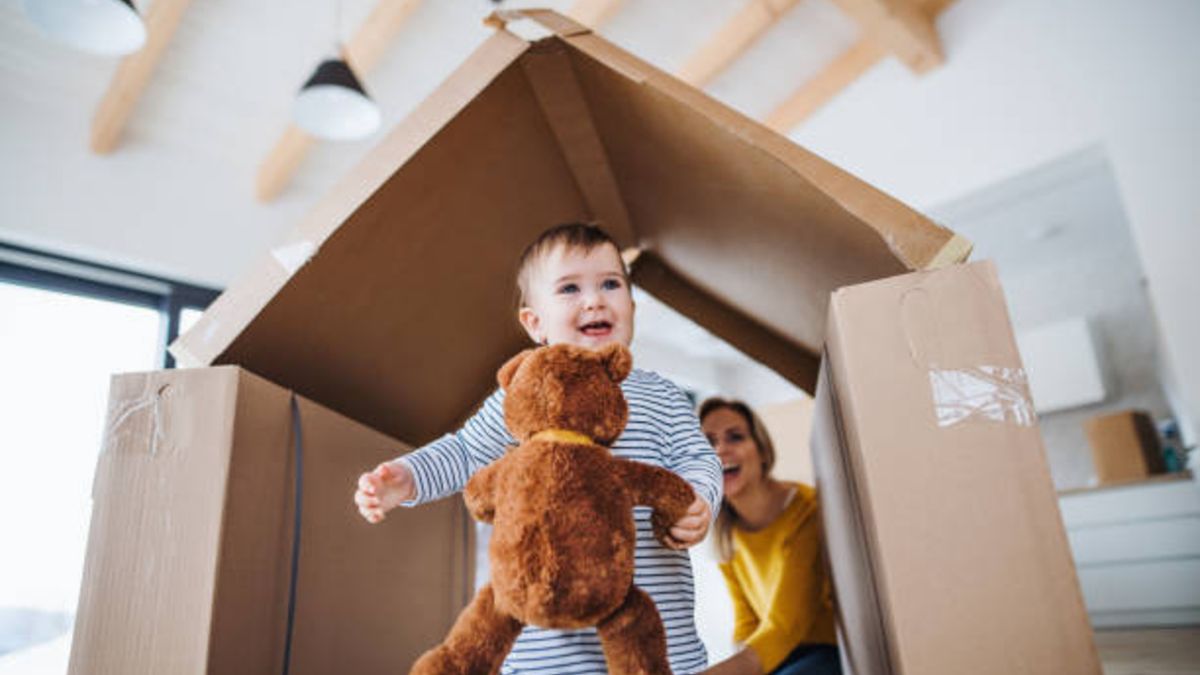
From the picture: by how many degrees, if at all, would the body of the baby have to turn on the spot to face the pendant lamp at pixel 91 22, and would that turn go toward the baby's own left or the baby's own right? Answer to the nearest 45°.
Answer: approximately 135° to the baby's own right

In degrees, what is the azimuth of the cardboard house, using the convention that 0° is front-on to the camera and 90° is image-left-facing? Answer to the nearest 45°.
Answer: approximately 0°

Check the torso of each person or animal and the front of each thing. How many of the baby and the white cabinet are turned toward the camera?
2

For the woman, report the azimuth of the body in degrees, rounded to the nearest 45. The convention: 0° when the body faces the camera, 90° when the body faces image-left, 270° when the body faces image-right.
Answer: approximately 45°

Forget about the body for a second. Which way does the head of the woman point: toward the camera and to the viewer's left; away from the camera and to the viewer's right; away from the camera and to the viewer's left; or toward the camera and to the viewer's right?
toward the camera and to the viewer's left

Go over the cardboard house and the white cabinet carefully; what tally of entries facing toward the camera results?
2

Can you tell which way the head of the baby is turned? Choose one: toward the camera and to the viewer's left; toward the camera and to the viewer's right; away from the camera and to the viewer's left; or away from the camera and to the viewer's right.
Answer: toward the camera and to the viewer's right

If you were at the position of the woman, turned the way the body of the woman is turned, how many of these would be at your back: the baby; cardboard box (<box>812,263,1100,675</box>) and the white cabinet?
1

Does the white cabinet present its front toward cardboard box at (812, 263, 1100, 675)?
yes

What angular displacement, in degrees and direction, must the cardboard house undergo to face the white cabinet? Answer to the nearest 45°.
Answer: approximately 135° to its left
